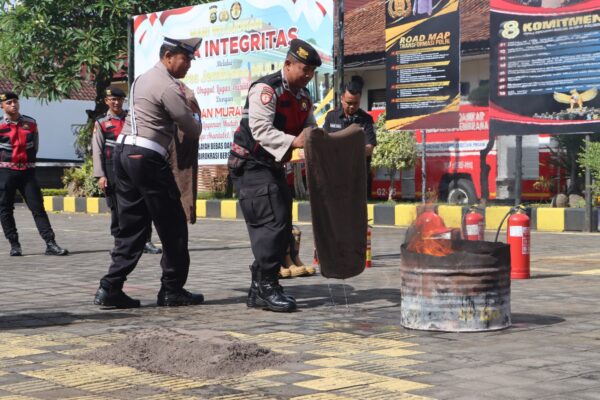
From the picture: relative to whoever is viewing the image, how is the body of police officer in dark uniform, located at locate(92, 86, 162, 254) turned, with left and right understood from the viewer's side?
facing the viewer and to the right of the viewer

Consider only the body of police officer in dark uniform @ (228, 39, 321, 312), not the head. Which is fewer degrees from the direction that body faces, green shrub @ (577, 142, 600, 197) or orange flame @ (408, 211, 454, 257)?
the orange flame

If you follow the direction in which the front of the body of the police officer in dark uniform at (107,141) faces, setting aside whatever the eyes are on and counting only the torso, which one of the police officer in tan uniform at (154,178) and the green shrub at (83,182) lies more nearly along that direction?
the police officer in tan uniform

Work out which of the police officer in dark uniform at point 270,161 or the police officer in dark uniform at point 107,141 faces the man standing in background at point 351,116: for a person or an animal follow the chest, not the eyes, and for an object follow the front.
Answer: the police officer in dark uniform at point 107,141

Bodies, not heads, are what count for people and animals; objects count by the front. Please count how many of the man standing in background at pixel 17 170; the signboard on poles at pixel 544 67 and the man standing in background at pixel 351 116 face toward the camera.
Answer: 3

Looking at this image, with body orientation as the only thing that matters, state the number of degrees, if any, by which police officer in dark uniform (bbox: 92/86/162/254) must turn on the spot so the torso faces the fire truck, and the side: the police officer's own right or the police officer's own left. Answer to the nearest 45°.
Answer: approximately 90° to the police officer's own left

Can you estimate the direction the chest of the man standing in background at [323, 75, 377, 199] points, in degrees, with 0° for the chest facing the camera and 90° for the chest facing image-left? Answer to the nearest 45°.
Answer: approximately 0°

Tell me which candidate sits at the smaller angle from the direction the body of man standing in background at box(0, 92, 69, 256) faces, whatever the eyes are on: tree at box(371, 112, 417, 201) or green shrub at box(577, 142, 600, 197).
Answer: the green shrub

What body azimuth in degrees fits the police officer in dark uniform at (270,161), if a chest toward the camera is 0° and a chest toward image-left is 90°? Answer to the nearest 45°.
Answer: approximately 315°
